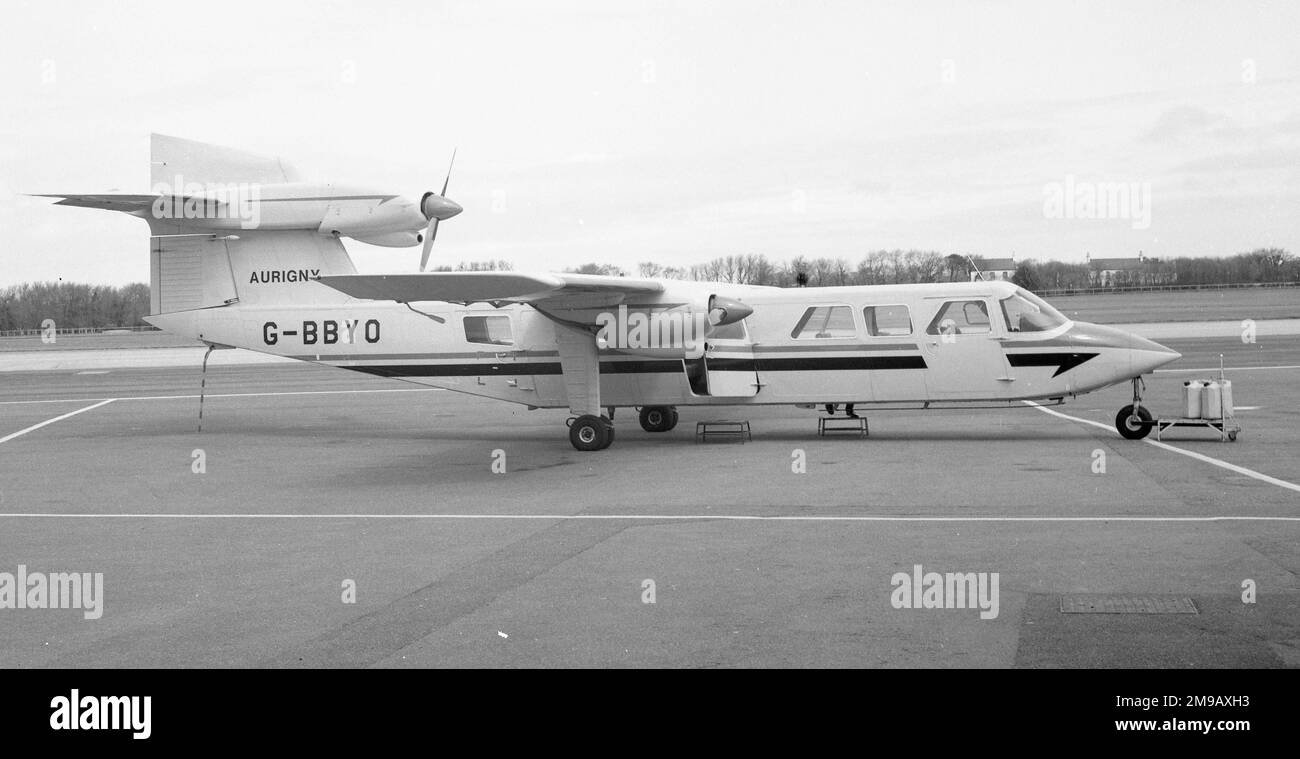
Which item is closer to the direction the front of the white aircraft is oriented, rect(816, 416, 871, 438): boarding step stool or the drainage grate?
the boarding step stool

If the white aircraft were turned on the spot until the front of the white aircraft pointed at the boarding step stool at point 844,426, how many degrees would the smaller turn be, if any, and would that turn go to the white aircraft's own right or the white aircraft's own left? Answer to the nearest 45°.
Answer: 0° — it already faces it

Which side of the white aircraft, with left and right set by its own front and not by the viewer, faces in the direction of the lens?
right

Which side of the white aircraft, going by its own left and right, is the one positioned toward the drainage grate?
right
